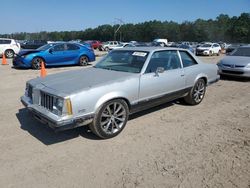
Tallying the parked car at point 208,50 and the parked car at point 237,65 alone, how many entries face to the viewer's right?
0

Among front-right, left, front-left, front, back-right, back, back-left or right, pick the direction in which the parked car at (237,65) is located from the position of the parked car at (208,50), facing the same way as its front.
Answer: front-left

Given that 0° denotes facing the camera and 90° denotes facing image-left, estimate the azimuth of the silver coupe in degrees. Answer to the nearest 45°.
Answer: approximately 45°

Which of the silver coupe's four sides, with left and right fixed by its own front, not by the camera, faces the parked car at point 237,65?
back

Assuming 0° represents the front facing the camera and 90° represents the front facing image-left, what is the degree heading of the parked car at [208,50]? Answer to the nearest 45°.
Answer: approximately 45°

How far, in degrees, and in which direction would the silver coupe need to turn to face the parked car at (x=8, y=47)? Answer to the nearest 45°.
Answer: approximately 90° to its right

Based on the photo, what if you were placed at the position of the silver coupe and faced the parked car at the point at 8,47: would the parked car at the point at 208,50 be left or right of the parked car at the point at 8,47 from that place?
right

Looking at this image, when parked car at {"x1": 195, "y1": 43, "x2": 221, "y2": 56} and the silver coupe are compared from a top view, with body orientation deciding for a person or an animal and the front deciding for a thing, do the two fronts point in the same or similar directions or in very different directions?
same or similar directions

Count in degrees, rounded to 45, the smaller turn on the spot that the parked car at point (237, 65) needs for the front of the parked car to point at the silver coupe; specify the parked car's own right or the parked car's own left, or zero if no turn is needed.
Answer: approximately 45° to the parked car's own left

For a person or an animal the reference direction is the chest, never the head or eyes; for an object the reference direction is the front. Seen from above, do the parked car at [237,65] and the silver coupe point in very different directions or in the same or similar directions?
same or similar directions

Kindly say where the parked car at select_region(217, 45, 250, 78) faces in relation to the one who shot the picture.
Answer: facing the viewer and to the left of the viewer

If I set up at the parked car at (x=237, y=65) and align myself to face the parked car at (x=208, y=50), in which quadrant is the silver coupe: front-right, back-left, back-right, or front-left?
back-left

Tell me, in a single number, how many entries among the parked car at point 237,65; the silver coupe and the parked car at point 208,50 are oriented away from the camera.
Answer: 0
